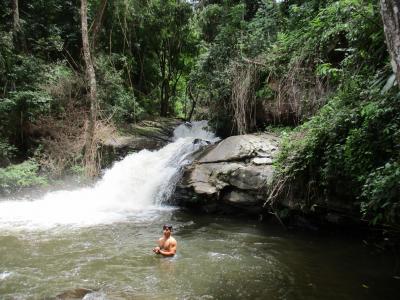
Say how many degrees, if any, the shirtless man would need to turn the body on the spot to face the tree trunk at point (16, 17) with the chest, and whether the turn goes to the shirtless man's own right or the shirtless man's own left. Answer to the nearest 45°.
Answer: approximately 90° to the shirtless man's own right

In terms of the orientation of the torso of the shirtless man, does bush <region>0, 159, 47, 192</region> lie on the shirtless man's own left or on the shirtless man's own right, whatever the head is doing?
on the shirtless man's own right

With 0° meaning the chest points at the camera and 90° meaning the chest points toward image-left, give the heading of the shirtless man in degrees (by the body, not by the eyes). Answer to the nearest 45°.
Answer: approximately 45°

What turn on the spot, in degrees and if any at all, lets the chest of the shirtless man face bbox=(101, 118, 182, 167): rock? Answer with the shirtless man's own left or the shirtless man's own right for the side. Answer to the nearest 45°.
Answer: approximately 135° to the shirtless man's own right

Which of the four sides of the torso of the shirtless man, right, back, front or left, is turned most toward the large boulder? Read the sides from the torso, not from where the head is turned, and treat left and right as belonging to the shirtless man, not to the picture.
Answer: back

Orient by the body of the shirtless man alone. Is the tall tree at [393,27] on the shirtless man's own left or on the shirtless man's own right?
on the shirtless man's own left
